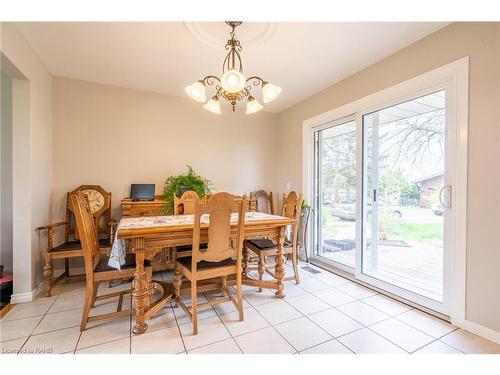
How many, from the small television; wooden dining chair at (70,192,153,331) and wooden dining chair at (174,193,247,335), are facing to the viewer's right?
1

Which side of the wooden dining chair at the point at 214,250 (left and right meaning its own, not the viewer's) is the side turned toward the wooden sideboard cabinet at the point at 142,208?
front

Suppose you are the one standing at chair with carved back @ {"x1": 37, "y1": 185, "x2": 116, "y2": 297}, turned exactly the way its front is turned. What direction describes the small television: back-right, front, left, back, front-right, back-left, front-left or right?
left

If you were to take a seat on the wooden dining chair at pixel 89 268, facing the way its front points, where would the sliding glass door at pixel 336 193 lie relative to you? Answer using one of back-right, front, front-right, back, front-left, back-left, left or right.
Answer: front

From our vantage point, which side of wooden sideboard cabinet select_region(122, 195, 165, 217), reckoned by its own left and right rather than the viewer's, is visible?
front

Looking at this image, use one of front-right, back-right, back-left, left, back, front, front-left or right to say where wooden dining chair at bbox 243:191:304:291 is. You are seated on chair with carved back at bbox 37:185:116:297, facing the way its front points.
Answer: front-left

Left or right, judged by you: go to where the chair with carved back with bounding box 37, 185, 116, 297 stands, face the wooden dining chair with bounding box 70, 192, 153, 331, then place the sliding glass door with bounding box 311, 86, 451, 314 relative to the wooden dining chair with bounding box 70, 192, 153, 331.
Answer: left

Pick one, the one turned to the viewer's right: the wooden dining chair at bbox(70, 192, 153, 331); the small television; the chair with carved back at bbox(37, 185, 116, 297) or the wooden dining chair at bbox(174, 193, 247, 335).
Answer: the wooden dining chair at bbox(70, 192, 153, 331)

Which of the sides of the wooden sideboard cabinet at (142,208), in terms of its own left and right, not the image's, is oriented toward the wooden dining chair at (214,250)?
front

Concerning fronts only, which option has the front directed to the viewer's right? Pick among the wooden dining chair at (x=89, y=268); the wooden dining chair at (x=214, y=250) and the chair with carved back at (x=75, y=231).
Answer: the wooden dining chair at (x=89, y=268)

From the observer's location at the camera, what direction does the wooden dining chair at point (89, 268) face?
facing to the right of the viewer

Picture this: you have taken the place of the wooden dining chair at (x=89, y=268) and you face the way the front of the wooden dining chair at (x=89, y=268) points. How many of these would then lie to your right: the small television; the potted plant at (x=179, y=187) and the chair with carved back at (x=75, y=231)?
0

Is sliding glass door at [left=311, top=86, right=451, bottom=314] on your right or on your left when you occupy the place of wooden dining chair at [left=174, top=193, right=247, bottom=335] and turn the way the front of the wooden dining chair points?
on your right

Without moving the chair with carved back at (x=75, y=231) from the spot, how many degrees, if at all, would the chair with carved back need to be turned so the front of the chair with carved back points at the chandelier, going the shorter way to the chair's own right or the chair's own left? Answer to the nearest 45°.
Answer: approximately 45° to the chair's own left
